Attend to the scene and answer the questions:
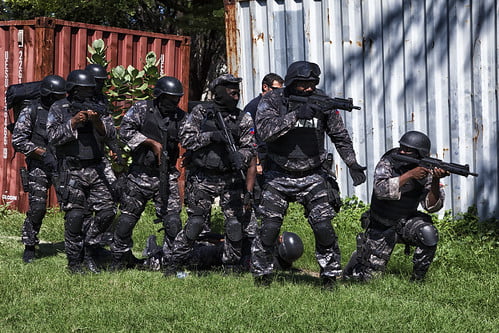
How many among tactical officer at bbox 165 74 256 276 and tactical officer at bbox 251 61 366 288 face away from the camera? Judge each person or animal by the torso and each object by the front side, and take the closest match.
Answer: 0

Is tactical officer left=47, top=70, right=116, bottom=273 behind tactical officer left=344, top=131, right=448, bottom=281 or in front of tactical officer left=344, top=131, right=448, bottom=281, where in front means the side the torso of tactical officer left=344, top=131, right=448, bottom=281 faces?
behind

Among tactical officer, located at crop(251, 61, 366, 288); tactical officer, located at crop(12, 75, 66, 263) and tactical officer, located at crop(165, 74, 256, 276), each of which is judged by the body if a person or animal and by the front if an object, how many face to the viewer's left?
0

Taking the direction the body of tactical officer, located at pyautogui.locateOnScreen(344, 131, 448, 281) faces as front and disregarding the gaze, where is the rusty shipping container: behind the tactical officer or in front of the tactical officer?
behind

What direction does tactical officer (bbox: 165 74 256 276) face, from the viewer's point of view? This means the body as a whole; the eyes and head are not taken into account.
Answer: toward the camera

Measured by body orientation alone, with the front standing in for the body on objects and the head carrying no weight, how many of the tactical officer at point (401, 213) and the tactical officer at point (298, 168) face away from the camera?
0

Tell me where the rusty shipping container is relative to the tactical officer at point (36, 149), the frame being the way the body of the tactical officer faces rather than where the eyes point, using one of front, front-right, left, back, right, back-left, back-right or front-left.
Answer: back-left

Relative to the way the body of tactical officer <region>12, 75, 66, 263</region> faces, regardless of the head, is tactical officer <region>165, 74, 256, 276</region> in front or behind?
in front

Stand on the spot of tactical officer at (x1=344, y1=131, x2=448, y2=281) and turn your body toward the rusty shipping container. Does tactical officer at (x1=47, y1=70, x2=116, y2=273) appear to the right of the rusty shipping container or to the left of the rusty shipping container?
left

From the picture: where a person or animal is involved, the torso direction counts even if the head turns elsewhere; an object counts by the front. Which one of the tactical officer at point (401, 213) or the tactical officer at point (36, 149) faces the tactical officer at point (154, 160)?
the tactical officer at point (36, 149)
